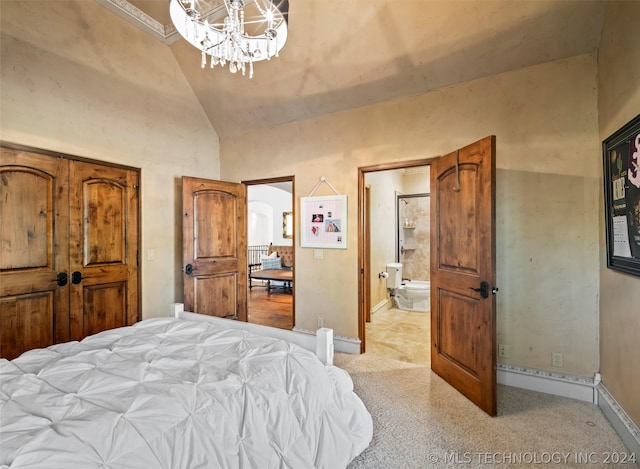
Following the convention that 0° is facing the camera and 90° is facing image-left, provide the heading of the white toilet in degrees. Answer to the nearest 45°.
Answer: approximately 270°

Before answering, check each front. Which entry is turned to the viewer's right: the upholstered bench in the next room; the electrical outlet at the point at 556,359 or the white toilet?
the white toilet

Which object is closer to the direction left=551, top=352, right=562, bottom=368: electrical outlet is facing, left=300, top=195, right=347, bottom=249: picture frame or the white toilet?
the picture frame

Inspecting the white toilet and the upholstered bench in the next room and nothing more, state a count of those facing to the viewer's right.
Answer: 1

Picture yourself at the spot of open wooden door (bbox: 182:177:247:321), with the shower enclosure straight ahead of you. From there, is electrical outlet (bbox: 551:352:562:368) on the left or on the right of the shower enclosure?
right

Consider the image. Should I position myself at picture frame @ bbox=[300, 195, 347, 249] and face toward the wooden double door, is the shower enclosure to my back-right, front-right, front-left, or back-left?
back-right

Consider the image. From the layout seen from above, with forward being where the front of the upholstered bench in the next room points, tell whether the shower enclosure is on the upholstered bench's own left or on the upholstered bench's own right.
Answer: on the upholstered bench's own left

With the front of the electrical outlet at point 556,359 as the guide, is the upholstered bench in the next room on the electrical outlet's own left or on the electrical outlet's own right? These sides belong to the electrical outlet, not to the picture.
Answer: on the electrical outlet's own right

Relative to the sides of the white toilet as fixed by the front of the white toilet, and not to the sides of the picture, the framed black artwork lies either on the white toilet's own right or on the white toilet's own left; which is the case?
on the white toilet's own right

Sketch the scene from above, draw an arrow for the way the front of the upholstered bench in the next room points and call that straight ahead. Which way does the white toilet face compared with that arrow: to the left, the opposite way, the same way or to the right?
to the left

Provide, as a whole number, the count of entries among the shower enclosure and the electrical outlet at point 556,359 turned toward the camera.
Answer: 2

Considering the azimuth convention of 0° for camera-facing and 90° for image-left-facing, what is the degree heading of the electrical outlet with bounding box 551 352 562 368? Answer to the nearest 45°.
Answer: approximately 0°
